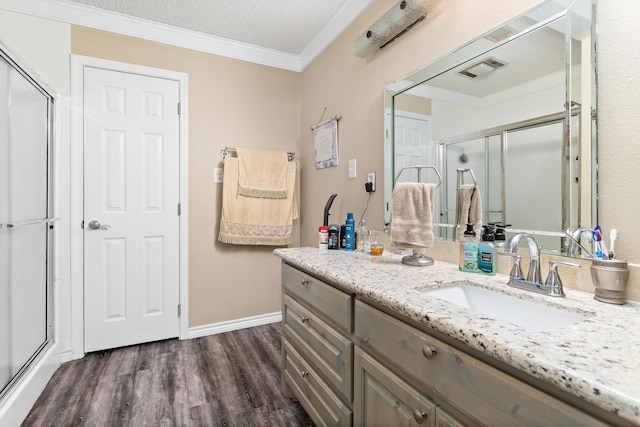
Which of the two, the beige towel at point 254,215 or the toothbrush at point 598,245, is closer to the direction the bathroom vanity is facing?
the beige towel

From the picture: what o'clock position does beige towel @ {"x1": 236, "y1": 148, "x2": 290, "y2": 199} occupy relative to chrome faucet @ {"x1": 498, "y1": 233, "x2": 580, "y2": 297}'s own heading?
The beige towel is roughly at 2 o'clock from the chrome faucet.

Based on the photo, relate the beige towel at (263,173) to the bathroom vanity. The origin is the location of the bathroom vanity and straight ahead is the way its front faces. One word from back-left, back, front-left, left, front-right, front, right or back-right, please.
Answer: right

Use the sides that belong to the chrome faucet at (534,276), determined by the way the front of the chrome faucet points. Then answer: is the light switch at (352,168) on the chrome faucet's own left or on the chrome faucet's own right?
on the chrome faucet's own right

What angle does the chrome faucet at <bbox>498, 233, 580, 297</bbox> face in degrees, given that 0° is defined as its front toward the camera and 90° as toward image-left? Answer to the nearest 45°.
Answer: approximately 45°

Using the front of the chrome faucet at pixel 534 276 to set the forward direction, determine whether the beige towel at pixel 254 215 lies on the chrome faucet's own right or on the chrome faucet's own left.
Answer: on the chrome faucet's own right

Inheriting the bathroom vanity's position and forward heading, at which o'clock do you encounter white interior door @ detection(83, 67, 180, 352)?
The white interior door is roughly at 2 o'clock from the bathroom vanity.

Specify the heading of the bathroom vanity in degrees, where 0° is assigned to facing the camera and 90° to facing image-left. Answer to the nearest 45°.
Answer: approximately 45°

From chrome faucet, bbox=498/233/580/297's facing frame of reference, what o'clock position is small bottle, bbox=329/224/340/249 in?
The small bottle is roughly at 2 o'clock from the chrome faucet.
